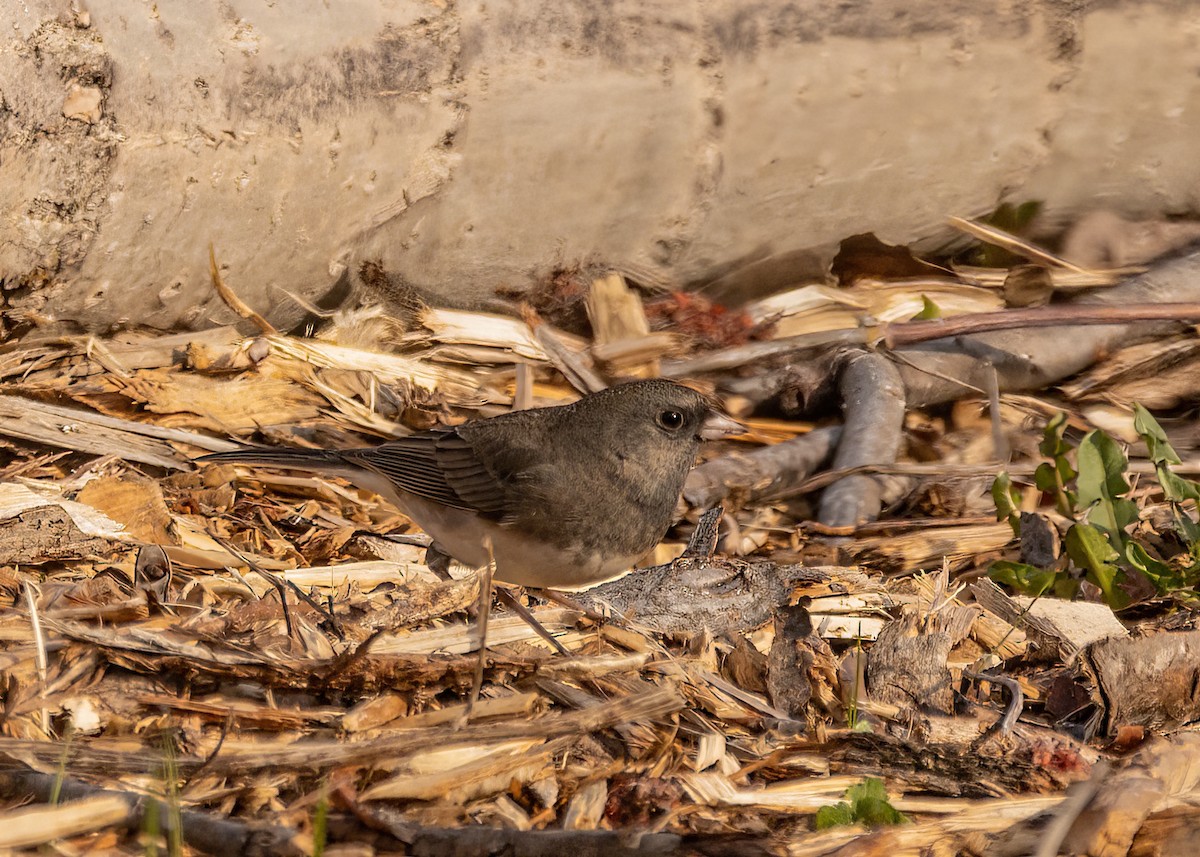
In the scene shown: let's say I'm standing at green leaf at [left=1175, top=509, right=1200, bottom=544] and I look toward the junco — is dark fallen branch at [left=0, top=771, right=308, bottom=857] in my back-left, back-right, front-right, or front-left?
front-left

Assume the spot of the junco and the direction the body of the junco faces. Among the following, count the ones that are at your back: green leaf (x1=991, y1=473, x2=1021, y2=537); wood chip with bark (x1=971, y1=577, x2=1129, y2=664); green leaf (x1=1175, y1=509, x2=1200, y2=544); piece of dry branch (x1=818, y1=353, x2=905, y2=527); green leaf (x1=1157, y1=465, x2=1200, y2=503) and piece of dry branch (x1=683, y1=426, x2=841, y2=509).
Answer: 0

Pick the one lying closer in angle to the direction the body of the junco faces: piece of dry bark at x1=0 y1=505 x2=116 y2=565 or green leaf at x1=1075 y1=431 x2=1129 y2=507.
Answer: the green leaf

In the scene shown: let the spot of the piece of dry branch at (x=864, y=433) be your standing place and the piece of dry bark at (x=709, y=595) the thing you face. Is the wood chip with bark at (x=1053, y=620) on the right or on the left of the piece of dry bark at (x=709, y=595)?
left

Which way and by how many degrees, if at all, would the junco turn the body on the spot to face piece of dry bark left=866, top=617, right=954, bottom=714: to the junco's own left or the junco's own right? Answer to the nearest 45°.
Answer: approximately 45° to the junco's own right

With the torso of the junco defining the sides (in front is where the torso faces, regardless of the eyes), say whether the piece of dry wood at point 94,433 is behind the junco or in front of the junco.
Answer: behind

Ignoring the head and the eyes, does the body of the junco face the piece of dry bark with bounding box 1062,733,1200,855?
no

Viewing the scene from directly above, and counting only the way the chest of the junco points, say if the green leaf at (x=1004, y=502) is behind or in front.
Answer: in front

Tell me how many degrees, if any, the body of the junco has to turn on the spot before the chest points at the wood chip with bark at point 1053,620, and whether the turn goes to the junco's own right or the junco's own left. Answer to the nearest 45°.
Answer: approximately 45° to the junco's own right

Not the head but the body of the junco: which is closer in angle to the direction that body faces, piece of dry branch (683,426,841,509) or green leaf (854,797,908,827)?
the piece of dry branch

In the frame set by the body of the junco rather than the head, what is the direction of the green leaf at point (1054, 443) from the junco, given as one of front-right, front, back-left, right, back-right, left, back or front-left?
front

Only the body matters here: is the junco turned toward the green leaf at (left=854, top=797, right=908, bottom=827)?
no

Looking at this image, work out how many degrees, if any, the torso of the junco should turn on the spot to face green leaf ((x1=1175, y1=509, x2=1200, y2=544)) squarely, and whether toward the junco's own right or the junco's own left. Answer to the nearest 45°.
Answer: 0° — it already faces it

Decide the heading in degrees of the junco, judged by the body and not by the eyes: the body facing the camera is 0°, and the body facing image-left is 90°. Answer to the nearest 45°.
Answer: approximately 270°

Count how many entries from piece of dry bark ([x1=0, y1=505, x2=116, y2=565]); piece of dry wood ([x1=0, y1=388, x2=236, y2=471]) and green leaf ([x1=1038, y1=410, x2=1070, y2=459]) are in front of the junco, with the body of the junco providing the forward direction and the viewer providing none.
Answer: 1
